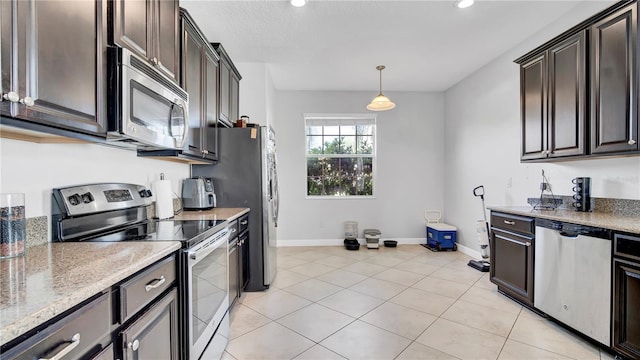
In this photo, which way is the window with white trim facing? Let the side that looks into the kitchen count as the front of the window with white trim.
toward the camera

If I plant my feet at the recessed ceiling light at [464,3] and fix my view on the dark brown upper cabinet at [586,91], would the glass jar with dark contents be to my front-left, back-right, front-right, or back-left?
back-right

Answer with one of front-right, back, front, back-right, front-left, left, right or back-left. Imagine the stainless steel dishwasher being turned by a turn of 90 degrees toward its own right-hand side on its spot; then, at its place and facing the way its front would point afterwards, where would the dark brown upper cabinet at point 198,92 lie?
left

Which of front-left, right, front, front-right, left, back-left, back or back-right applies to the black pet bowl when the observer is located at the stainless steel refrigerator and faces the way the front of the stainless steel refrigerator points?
front-left

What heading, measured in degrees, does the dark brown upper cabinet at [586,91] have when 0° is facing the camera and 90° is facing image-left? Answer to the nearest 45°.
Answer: approximately 45°

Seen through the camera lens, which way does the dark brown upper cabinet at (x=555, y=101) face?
facing the viewer and to the left of the viewer

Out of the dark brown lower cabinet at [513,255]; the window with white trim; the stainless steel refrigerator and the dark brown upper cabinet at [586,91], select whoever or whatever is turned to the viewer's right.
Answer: the stainless steel refrigerator

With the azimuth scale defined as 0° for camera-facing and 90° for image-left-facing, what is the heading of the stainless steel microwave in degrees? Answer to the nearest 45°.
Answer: approximately 315°

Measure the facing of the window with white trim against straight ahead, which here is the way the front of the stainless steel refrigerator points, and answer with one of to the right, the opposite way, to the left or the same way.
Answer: to the right

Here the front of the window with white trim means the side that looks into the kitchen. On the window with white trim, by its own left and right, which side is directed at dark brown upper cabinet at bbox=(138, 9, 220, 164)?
front

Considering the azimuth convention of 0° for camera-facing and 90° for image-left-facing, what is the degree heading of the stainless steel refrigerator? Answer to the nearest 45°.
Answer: approximately 270°

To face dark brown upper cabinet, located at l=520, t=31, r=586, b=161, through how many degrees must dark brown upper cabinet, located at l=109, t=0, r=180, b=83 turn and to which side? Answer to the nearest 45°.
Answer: approximately 45° to its left

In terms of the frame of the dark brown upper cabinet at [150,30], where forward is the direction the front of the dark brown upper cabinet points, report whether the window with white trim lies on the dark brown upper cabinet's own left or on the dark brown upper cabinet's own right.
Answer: on the dark brown upper cabinet's own left
